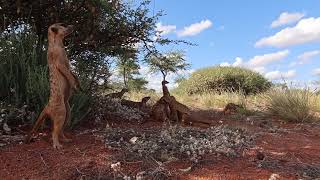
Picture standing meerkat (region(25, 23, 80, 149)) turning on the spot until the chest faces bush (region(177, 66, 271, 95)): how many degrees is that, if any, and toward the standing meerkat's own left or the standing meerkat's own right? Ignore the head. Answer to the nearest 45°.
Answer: approximately 45° to the standing meerkat's own left

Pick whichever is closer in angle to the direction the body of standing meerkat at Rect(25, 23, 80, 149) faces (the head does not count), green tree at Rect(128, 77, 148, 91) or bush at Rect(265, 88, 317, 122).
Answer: the bush

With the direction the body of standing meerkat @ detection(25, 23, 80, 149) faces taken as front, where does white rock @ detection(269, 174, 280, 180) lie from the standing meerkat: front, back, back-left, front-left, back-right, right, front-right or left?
front-right

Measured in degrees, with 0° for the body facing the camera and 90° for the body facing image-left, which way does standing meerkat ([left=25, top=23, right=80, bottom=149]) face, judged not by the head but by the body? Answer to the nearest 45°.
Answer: approximately 270°
